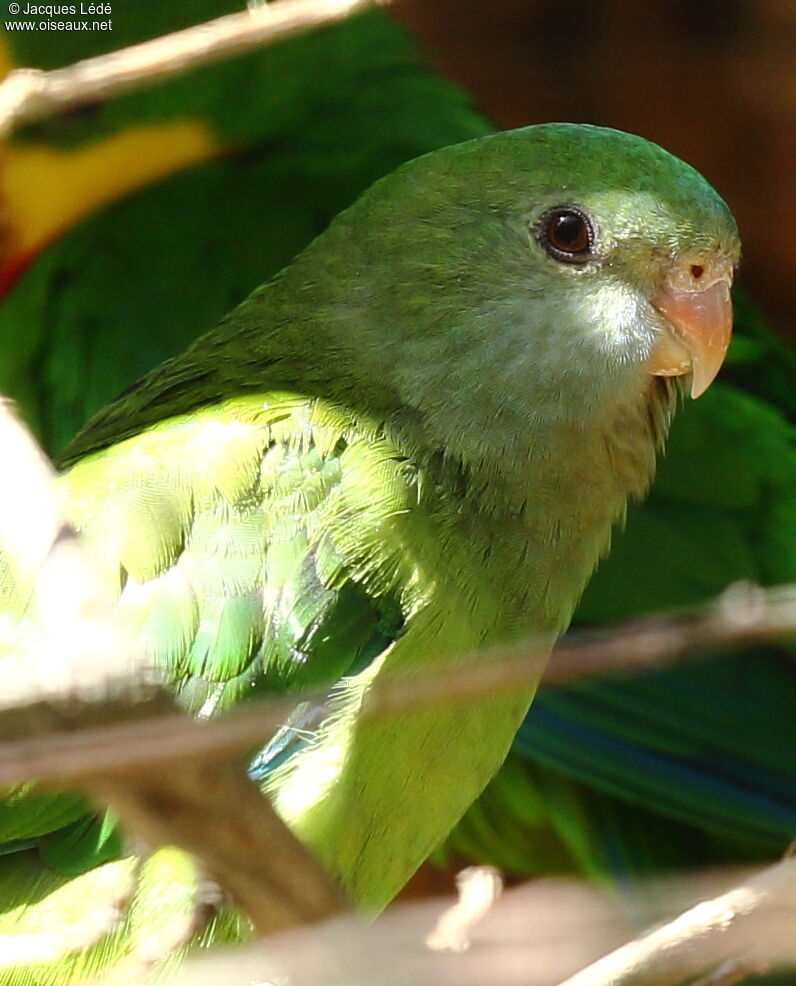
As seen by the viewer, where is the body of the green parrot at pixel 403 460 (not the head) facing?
to the viewer's right

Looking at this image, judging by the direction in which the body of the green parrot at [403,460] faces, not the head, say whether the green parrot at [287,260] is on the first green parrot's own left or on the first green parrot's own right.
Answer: on the first green parrot's own left
